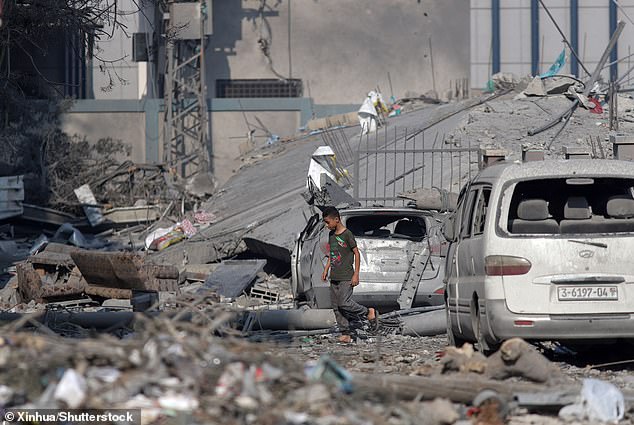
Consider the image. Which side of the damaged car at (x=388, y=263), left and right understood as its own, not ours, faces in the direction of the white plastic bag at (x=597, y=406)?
back

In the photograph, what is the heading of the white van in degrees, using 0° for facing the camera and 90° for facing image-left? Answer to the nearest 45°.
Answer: approximately 180°

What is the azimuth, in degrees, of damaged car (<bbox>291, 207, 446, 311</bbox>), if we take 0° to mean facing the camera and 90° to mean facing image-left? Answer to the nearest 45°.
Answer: approximately 180°

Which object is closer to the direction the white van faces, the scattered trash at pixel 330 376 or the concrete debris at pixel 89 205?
the concrete debris

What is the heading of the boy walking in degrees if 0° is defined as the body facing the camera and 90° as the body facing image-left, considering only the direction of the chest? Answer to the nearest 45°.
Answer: approximately 45°

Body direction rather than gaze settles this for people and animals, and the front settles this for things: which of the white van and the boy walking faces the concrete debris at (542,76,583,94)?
the white van

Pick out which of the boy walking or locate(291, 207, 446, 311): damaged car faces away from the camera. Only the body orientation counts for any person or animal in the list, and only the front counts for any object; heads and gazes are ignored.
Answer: the damaged car

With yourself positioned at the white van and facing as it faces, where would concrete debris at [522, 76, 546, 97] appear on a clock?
The concrete debris is roughly at 12 o'clock from the white van.

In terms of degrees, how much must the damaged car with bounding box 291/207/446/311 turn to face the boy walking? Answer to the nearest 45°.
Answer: approximately 135° to its left

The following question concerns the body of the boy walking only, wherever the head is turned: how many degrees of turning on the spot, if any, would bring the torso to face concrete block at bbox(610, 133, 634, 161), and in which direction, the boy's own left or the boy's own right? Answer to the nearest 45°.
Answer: approximately 180°

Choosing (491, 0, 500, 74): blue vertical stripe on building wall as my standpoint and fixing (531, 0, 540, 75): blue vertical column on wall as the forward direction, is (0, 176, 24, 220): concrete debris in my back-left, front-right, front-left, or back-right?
back-right

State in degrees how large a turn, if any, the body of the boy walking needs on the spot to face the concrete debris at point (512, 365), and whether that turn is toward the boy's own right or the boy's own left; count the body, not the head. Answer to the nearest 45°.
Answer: approximately 45° to the boy's own left

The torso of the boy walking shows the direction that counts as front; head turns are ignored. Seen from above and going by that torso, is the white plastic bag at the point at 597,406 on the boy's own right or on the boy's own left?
on the boy's own left

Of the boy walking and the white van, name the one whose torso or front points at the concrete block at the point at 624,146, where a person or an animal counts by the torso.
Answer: the white van
